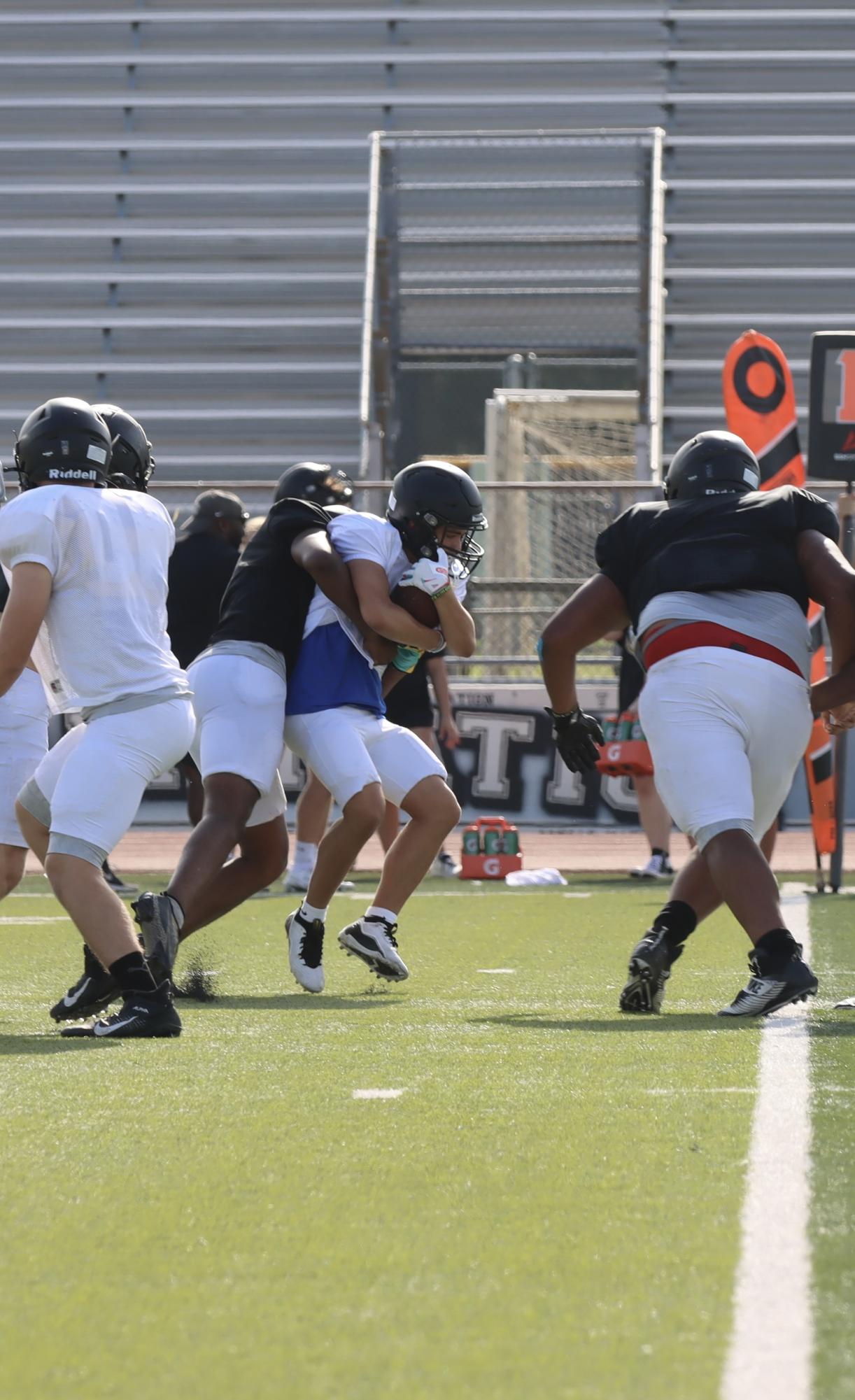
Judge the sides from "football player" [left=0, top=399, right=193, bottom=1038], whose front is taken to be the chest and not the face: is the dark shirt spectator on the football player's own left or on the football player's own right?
on the football player's own right

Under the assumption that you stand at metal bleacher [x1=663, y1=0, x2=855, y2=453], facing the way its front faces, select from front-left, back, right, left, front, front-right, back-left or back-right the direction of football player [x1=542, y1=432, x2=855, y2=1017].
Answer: front

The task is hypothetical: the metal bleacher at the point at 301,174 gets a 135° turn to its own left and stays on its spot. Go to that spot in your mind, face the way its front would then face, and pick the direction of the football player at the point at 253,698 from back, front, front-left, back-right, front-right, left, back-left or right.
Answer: back-right

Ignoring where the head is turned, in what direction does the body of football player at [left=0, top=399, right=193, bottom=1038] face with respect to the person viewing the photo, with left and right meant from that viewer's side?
facing away from the viewer and to the left of the viewer

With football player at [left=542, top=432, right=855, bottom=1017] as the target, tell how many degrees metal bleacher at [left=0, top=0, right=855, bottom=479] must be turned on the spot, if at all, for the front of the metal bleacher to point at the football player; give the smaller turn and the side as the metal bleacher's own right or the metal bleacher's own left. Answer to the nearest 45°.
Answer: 0° — it already faces them

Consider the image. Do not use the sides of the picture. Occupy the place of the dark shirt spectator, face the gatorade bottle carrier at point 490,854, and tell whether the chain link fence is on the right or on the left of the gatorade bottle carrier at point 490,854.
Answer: left

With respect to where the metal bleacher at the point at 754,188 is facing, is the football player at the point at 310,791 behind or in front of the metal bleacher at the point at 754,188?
in front
